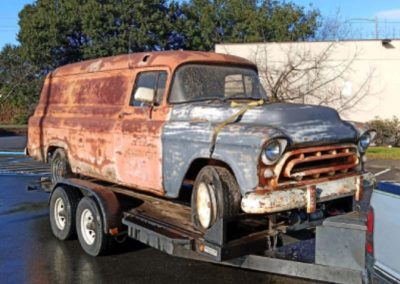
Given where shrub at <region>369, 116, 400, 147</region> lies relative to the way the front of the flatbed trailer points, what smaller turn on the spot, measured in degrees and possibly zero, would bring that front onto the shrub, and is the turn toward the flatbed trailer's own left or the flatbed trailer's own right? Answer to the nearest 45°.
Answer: approximately 90° to the flatbed trailer's own left

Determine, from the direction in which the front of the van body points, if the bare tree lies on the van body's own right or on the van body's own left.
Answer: on the van body's own left

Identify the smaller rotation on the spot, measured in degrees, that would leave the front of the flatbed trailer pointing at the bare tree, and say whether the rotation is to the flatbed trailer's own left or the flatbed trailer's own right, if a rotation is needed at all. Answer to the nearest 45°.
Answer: approximately 135° to the flatbed trailer's own left

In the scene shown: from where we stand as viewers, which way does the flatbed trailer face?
facing the viewer and to the right of the viewer
